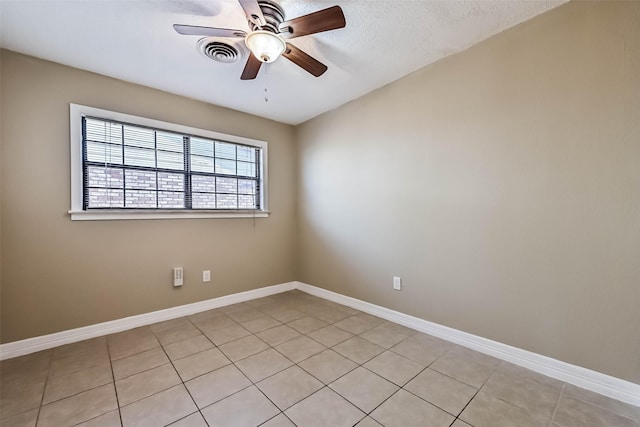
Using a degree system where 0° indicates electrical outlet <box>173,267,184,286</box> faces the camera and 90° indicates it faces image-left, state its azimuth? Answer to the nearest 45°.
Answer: approximately 0°
